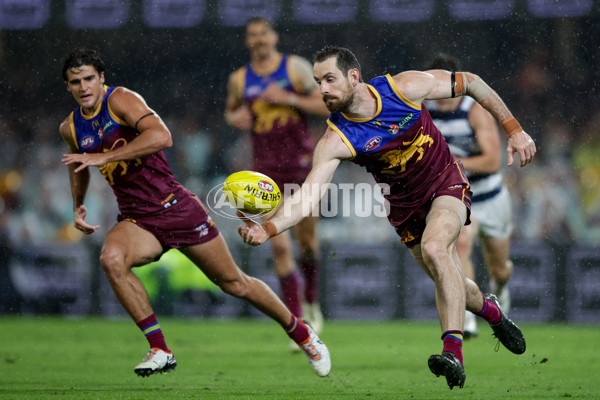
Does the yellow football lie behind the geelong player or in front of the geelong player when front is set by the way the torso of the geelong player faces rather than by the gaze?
in front

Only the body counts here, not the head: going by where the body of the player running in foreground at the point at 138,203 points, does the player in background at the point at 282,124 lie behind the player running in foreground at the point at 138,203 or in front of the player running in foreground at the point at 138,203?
behind

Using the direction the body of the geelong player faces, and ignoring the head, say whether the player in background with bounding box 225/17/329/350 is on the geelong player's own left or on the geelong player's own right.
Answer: on the geelong player's own right

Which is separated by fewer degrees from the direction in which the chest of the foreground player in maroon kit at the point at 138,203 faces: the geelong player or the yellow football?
the yellow football

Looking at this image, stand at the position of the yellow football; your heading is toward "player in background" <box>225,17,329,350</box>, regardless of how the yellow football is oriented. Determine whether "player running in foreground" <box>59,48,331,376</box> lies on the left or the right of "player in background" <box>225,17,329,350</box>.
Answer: left

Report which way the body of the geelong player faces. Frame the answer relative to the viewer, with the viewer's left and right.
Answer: facing the viewer and to the left of the viewer

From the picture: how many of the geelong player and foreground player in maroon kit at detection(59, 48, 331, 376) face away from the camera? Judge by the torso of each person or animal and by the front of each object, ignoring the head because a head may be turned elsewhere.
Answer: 0

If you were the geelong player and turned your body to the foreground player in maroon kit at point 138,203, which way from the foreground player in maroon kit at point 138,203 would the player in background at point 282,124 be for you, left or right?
right
